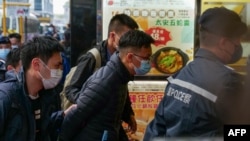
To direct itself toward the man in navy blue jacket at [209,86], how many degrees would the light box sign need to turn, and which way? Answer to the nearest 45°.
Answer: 0° — it already faces them

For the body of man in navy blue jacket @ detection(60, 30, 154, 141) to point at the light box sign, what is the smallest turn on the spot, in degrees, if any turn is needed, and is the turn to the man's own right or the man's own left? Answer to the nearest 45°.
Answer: approximately 90° to the man's own left

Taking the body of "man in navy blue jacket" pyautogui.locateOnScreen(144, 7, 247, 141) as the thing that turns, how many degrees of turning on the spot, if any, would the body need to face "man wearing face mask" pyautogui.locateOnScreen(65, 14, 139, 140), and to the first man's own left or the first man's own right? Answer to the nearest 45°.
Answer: approximately 90° to the first man's own left

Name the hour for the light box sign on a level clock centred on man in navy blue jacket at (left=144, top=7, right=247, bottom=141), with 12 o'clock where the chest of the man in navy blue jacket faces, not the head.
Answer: The light box sign is roughly at 10 o'clock from the man in navy blue jacket.

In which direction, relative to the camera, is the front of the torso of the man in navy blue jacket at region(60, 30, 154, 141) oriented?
to the viewer's right

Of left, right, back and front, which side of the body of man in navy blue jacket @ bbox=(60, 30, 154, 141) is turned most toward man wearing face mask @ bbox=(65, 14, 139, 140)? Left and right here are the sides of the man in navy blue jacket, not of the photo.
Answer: left

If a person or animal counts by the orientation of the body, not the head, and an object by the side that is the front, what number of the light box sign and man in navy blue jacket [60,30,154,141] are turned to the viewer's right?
1

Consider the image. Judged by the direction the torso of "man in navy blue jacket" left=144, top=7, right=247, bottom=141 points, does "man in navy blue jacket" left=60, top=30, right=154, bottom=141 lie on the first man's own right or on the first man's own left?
on the first man's own left

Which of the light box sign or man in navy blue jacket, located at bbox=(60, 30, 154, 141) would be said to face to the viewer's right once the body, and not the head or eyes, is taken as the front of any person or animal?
the man in navy blue jacket

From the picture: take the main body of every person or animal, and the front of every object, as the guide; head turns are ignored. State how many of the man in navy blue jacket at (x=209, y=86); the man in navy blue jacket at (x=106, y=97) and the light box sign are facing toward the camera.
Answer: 1

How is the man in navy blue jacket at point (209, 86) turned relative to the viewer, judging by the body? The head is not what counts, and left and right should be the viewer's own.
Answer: facing away from the viewer and to the right of the viewer

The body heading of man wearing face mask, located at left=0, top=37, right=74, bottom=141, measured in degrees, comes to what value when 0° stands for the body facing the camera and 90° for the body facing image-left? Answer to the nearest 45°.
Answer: approximately 315°

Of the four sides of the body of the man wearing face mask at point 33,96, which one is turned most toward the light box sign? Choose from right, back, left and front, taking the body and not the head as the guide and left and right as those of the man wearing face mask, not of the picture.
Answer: left

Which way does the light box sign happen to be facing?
toward the camera
